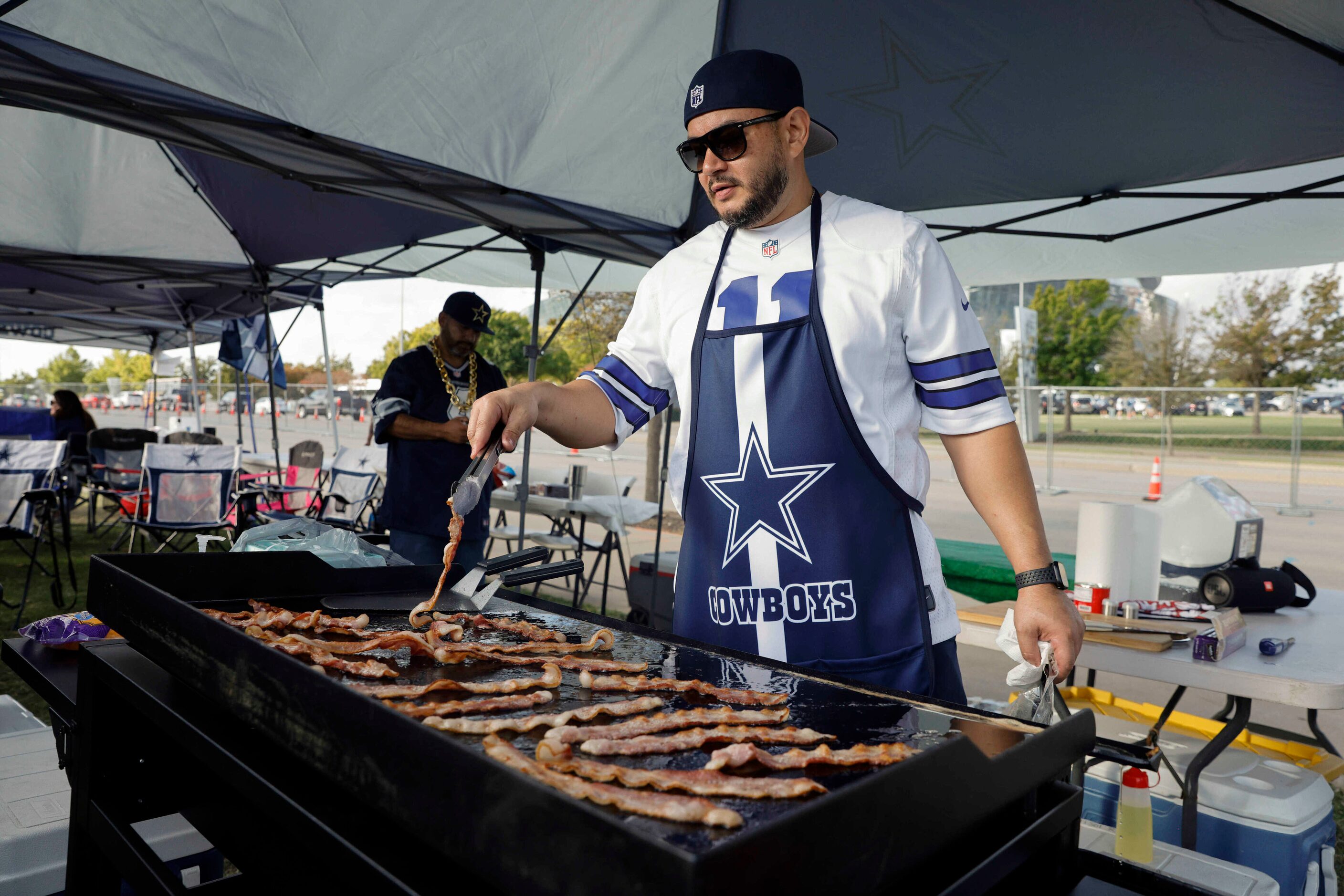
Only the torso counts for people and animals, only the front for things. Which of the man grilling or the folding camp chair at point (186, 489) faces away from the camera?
the folding camp chair

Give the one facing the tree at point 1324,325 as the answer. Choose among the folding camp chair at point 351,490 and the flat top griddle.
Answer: the flat top griddle

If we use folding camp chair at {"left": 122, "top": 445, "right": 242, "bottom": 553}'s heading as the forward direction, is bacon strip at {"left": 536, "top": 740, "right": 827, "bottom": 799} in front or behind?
behind

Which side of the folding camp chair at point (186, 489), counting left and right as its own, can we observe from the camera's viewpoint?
back

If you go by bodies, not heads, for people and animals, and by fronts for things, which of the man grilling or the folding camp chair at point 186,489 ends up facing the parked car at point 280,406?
the folding camp chair

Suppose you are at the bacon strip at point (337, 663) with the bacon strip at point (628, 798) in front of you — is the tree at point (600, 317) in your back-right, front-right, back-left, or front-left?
back-left

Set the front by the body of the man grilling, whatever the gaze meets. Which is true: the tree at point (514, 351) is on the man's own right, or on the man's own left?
on the man's own right

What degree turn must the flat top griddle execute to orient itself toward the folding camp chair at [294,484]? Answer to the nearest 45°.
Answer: approximately 45° to its left

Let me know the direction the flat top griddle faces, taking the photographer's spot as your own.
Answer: facing away from the viewer and to the right of the viewer
